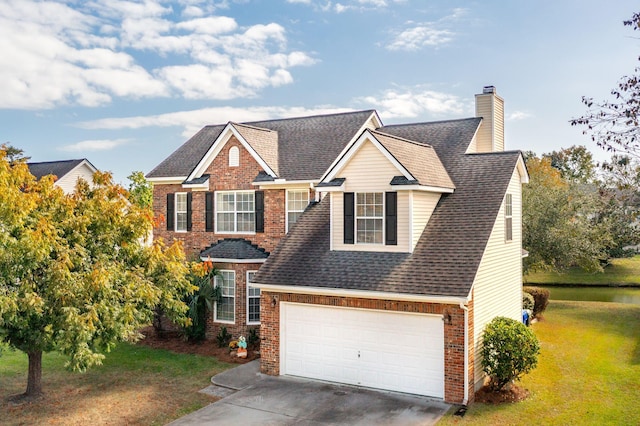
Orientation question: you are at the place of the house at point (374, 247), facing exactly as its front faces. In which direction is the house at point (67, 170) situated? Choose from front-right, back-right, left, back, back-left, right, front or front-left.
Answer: back-right

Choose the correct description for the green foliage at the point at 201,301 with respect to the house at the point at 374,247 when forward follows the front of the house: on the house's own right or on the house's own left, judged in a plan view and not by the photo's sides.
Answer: on the house's own right

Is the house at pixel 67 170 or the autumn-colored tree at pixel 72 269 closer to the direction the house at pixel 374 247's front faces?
the autumn-colored tree

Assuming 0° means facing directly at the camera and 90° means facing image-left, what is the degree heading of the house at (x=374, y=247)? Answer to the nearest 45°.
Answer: approximately 0°

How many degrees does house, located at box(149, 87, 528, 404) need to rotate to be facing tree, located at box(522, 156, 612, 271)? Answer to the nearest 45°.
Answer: approximately 135° to its left
